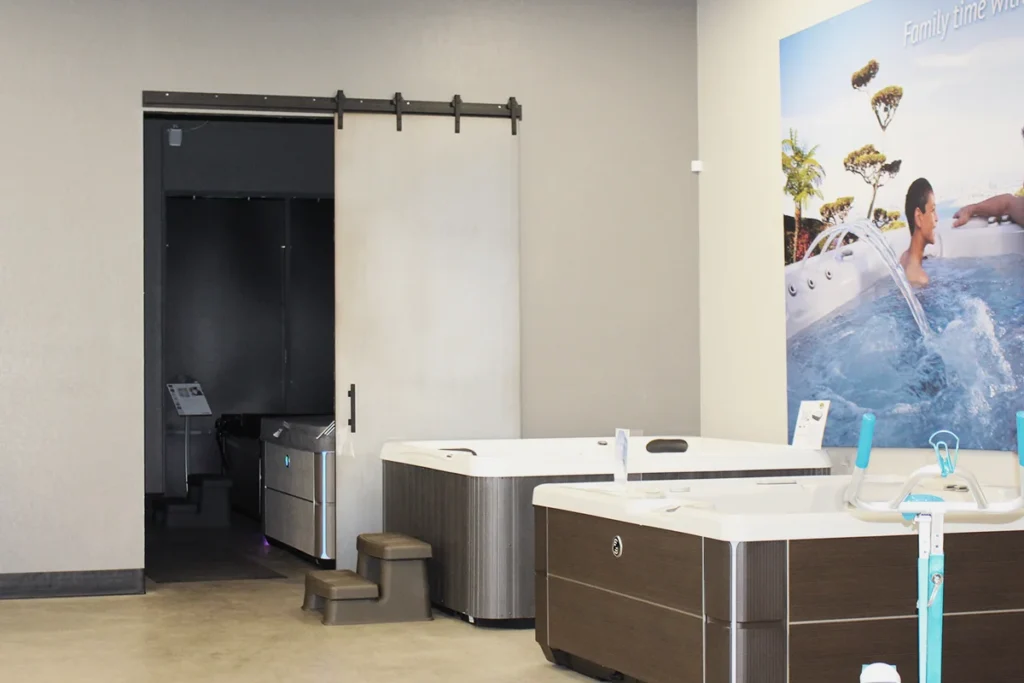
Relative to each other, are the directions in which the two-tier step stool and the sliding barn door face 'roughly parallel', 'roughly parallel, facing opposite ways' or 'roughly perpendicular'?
roughly perpendicular

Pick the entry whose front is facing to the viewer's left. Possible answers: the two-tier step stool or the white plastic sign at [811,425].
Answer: the two-tier step stool

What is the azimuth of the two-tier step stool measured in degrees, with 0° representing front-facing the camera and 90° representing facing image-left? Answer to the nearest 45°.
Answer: approximately 90°

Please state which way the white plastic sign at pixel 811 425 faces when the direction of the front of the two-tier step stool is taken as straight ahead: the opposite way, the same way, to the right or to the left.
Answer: to the left

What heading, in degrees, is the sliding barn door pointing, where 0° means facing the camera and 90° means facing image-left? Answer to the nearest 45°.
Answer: approximately 0°

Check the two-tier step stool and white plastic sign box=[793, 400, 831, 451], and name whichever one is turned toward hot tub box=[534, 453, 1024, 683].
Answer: the white plastic sign

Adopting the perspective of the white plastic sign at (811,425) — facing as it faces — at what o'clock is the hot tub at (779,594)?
The hot tub is roughly at 12 o'clock from the white plastic sign.

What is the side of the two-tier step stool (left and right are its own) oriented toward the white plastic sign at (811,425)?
back

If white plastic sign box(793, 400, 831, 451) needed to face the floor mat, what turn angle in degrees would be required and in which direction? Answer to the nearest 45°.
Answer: approximately 90° to its right

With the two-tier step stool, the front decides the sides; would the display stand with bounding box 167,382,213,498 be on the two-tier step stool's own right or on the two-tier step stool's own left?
on the two-tier step stool's own right
